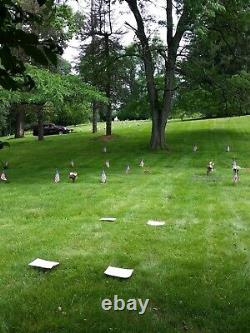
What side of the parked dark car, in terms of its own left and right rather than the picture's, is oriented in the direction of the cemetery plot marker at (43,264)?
right

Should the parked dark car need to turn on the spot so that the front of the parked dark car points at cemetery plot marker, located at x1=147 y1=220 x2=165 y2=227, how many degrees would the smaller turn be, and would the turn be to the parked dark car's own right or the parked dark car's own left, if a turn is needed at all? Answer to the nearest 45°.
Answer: approximately 90° to the parked dark car's own right

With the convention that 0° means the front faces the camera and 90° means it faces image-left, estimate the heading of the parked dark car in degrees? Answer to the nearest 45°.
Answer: approximately 270°

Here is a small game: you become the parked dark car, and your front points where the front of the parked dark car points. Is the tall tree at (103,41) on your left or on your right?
on your right

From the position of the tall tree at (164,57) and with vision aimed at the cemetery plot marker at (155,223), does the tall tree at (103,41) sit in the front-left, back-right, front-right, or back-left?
back-right
